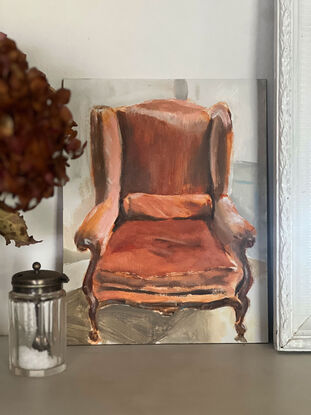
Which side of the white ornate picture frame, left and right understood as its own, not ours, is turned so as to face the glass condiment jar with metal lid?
right

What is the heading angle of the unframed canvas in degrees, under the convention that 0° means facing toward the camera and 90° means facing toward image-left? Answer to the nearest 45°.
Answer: approximately 0°

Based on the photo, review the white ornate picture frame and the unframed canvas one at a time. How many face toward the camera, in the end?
2

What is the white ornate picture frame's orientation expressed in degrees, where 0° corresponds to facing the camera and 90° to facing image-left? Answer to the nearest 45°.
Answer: approximately 0°

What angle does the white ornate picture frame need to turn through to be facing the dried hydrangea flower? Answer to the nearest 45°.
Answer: approximately 45° to its right

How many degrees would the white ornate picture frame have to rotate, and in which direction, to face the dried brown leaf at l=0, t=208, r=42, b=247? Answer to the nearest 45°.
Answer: approximately 45° to its right
